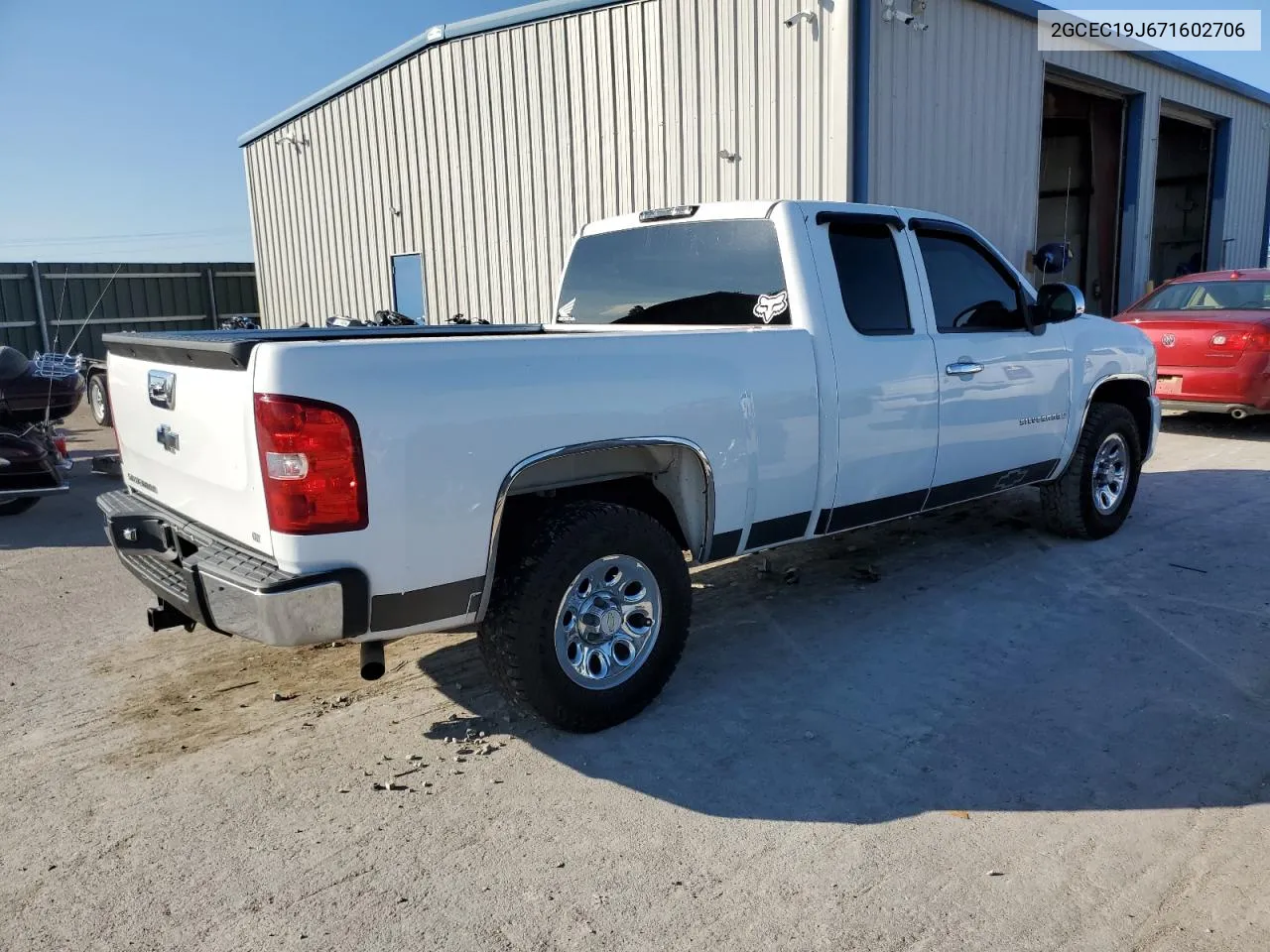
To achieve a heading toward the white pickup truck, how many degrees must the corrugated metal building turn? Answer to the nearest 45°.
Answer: approximately 45° to its right

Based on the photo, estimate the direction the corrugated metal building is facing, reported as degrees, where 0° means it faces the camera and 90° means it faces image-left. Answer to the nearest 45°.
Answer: approximately 315°

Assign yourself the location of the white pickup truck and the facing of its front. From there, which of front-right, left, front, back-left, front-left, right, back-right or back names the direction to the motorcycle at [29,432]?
left

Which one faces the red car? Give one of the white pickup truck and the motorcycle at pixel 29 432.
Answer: the white pickup truck

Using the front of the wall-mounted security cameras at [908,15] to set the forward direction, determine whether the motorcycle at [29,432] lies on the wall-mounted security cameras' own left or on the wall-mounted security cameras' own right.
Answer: on the wall-mounted security cameras' own right

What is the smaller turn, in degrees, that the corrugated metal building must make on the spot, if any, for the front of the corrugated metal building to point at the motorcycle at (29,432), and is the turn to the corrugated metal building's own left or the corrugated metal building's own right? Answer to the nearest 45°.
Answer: approximately 90° to the corrugated metal building's own right

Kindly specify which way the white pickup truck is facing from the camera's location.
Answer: facing away from the viewer and to the right of the viewer

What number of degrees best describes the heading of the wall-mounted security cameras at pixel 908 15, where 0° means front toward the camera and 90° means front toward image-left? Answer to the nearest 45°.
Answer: approximately 315°

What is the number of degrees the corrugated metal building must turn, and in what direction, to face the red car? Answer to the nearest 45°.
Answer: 0° — it already faces it

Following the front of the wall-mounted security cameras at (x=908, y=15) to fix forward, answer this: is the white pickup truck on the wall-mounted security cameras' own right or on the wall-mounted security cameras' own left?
on the wall-mounted security cameras' own right
